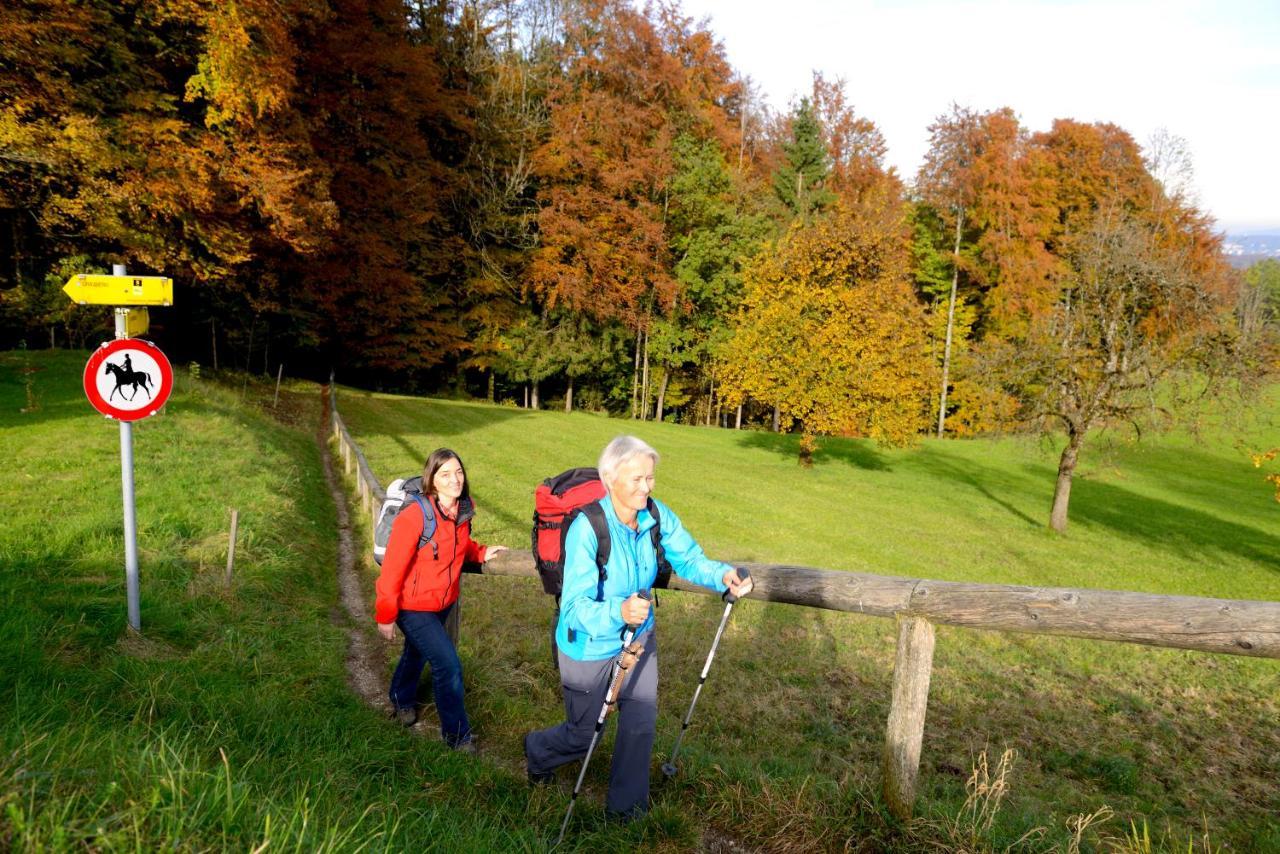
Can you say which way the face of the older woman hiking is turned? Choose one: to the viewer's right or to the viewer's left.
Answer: to the viewer's right

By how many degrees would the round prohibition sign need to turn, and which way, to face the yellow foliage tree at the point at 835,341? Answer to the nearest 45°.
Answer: approximately 135° to its left

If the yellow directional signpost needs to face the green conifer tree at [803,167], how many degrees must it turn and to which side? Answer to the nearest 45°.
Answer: approximately 135° to its left

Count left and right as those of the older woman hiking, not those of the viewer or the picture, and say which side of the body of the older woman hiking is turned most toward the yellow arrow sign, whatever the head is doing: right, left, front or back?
back

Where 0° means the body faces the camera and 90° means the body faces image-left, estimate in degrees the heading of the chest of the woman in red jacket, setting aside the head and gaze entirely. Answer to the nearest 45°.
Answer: approximately 315°

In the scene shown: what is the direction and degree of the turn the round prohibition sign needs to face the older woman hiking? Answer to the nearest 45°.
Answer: approximately 45° to its left

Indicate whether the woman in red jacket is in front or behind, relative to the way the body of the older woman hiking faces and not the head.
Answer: behind

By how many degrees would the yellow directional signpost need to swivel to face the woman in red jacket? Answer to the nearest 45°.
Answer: approximately 45° to its left

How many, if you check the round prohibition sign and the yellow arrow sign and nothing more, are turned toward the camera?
2
